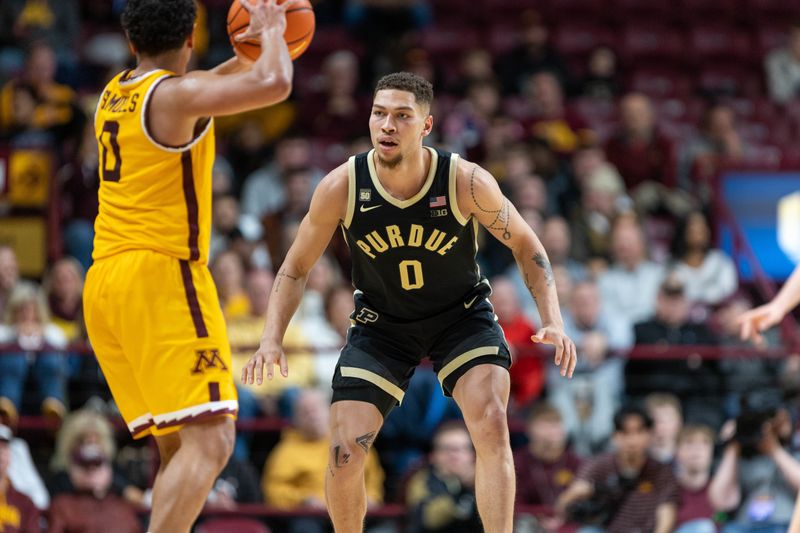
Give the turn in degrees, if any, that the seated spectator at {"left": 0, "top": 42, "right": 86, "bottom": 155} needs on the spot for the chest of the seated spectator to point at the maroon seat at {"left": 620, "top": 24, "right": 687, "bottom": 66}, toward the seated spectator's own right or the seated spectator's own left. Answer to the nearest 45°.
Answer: approximately 90° to the seated spectator's own left

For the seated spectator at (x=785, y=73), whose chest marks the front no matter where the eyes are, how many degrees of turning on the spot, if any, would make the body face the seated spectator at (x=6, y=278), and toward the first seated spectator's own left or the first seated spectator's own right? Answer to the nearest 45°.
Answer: approximately 45° to the first seated spectator's own right

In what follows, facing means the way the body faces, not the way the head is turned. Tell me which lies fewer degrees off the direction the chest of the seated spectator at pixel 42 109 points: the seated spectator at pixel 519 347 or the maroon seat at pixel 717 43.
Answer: the seated spectator

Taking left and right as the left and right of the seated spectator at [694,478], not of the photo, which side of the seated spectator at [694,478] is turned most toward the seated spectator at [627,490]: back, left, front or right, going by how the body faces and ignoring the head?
right

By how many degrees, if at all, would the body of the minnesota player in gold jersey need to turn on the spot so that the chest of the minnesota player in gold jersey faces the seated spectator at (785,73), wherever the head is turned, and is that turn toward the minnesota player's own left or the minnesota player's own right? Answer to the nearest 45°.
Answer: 0° — they already face them

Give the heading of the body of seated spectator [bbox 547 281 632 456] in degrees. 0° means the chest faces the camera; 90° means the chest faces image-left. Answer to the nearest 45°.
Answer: approximately 0°

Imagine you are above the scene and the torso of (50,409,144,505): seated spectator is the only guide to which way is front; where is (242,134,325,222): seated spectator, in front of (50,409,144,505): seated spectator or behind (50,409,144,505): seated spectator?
behind

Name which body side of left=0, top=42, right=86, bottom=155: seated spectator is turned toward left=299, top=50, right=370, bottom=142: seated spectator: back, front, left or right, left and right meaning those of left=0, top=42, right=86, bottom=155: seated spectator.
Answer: left

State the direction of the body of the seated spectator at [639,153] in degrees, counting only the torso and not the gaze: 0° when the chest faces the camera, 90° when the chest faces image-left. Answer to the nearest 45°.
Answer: approximately 0°

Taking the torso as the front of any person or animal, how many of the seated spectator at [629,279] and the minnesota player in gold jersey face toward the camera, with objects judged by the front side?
1
